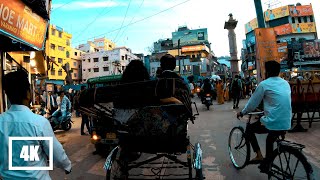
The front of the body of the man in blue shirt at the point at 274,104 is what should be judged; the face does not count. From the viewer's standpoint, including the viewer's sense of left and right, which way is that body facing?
facing away from the viewer and to the left of the viewer

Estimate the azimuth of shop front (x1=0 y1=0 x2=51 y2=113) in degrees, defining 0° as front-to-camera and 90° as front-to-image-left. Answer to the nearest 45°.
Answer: approximately 315°

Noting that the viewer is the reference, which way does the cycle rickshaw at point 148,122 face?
facing away from the viewer

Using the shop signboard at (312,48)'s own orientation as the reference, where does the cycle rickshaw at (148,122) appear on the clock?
The cycle rickshaw is roughly at 12 o'clock from the shop signboard.
